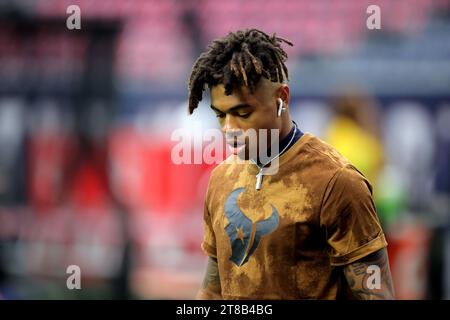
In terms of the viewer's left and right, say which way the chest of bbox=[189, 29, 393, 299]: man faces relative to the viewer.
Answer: facing the viewer and to the left of the viewer

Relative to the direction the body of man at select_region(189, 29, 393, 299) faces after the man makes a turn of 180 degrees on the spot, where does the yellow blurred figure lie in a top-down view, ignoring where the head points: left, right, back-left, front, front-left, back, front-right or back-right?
front-left
